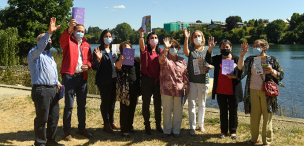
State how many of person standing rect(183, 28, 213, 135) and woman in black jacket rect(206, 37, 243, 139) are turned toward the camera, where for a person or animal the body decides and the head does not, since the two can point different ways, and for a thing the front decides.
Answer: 2

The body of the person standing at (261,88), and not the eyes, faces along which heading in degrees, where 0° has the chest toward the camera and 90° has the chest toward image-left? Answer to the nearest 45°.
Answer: approximately 45°

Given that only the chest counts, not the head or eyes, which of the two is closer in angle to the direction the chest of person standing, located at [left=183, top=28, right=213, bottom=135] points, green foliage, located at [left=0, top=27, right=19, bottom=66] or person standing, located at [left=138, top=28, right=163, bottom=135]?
the person standing

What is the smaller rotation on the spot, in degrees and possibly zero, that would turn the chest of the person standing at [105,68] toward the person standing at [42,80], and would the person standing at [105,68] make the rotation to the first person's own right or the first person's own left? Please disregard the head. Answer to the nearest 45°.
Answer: approximately 90° to the first person's own right

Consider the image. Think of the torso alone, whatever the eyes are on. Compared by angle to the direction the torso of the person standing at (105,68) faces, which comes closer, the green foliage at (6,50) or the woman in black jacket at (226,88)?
the woman in black jacket

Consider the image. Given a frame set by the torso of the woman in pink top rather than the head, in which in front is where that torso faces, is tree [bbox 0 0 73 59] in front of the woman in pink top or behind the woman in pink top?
behind

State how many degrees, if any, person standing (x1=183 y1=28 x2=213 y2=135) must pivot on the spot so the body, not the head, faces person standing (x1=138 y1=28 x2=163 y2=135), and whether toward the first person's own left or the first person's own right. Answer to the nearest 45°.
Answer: approximately 45° to the first person's own right

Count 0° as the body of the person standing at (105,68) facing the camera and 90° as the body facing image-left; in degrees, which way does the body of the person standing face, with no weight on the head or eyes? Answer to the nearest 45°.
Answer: approximately 315°

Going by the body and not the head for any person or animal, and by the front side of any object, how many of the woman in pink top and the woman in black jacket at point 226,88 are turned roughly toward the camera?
2
